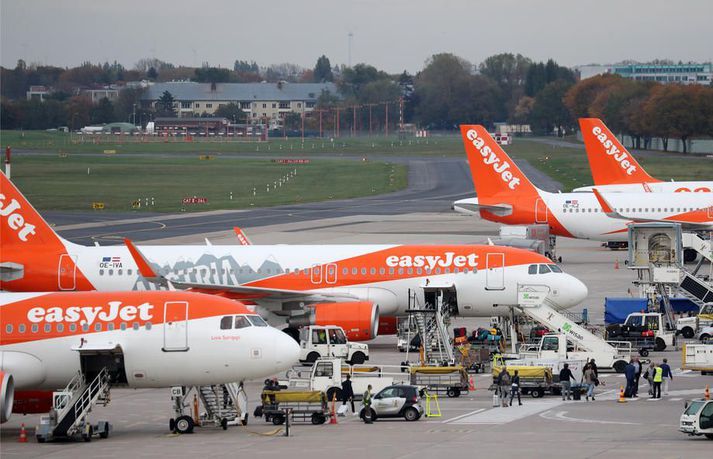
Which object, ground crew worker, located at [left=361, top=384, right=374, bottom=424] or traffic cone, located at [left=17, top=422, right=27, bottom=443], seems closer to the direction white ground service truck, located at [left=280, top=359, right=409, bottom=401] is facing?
the traffic cone

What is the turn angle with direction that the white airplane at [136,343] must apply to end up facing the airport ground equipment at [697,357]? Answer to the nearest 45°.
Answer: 0° — it already faces it

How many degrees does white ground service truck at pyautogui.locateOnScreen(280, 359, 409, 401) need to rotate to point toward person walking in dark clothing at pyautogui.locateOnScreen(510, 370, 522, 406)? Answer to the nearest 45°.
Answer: approximately 180°

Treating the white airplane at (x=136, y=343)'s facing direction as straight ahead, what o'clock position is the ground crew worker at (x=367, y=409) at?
The ground crew worker is roughly at 12 o'clock from the white airplane.

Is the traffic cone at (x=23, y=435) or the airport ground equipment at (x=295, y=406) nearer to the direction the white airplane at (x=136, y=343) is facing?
the airport ground equipment

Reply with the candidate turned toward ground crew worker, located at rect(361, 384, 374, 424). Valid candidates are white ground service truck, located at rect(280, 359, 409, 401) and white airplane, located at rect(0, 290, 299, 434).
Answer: the white airplane

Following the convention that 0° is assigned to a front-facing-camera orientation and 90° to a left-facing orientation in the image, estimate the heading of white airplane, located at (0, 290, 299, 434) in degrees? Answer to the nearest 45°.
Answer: approximately 270°

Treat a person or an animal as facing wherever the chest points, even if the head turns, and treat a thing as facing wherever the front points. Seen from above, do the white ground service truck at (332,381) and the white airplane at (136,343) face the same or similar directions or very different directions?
very different directions

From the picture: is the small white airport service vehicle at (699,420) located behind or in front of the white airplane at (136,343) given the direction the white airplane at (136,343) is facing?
in front

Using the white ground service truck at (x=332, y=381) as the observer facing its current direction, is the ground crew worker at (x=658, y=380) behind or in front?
behind

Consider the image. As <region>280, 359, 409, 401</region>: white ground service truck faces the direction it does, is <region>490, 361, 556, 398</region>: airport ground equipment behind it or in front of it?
behind

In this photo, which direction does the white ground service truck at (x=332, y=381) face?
to the viewer's left

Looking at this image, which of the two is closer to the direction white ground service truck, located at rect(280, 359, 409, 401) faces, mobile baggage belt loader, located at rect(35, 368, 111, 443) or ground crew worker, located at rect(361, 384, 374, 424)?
the mobile baggage belt loader

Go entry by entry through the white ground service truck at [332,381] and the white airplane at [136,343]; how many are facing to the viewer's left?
1

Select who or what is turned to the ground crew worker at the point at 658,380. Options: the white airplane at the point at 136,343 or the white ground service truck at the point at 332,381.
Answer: the white airplane
